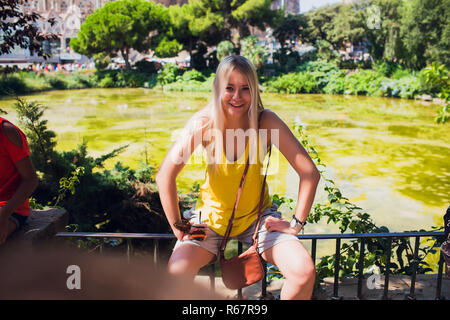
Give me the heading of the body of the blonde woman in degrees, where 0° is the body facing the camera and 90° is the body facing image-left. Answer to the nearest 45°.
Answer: approximately 0°

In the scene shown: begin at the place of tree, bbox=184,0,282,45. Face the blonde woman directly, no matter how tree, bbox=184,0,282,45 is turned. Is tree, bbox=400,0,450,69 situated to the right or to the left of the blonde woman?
left

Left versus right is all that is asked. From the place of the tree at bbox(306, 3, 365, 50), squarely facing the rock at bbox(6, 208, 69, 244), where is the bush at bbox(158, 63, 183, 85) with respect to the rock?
right

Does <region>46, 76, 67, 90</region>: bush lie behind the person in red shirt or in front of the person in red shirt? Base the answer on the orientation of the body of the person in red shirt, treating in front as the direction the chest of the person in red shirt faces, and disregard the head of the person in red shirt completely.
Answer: behind

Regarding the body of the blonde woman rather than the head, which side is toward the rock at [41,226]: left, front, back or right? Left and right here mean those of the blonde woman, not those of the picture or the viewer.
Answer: right

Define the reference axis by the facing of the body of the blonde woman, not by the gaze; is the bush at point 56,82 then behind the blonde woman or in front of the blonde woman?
behind
